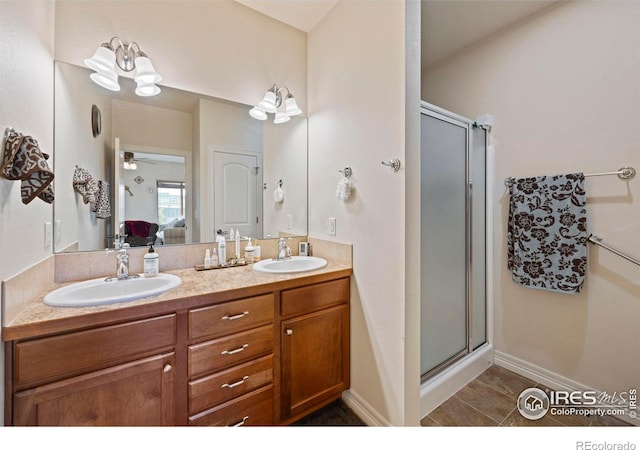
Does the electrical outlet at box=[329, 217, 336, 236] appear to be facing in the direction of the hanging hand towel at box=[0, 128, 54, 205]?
yes

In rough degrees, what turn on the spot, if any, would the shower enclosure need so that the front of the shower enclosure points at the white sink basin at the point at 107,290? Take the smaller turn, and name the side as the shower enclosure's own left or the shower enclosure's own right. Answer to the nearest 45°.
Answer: approximately 90° to the shower enclosure's own right

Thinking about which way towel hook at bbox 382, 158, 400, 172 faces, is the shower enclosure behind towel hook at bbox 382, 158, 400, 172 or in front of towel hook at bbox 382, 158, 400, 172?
behind

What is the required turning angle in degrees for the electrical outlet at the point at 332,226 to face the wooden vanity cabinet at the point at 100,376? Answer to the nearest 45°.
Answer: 0° — it already faces it

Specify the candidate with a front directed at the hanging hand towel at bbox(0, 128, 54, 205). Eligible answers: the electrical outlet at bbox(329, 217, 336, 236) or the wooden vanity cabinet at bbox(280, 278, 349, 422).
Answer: the electrical outlet

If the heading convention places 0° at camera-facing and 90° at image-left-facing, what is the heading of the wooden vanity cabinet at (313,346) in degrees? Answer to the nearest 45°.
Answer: approximately 315°
